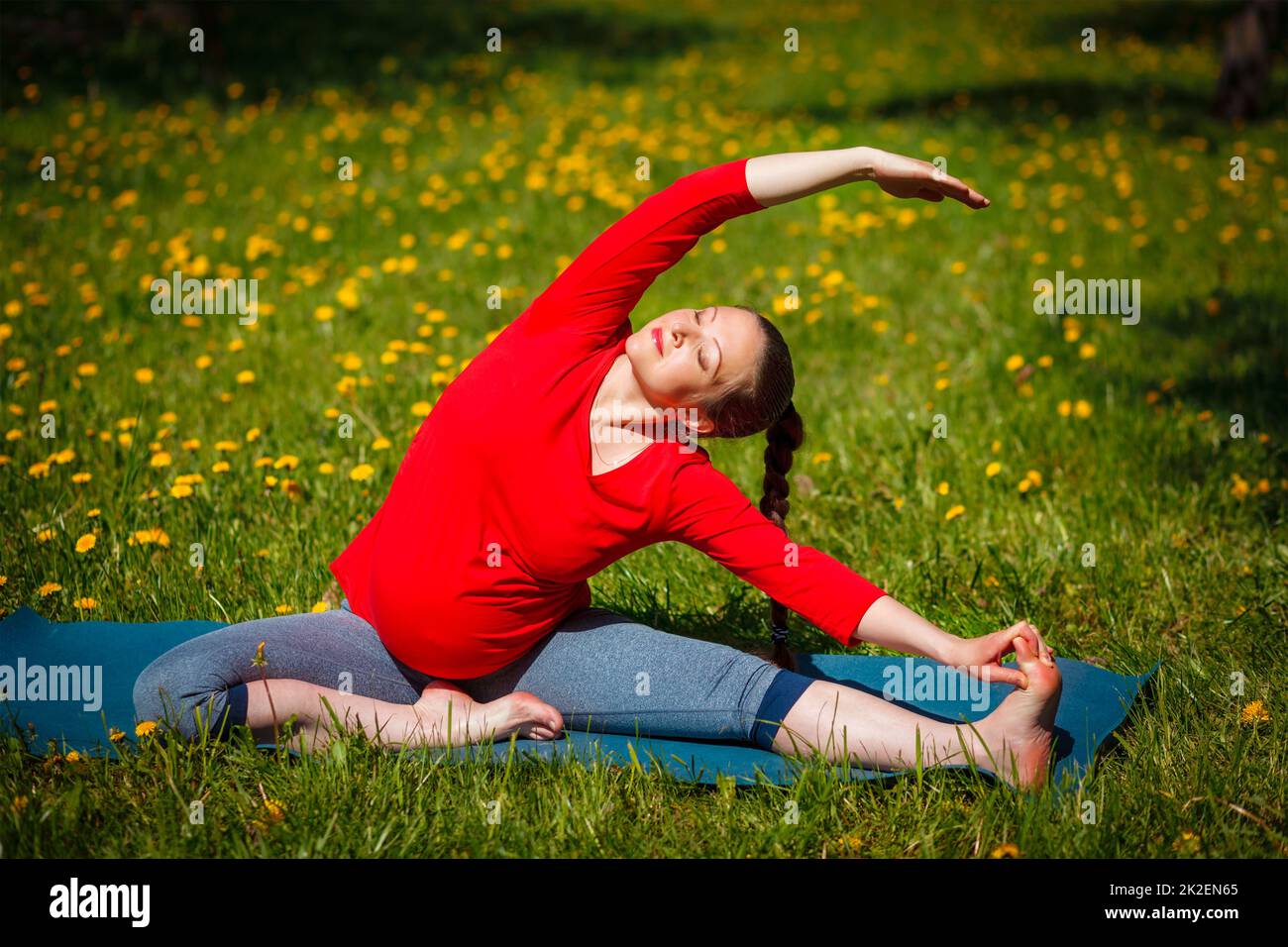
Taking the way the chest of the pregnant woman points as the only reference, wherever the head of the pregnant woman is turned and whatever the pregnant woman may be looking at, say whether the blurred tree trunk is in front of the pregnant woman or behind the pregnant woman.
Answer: behind

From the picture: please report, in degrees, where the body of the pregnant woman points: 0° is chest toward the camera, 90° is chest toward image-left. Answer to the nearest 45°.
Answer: approximately 0°
